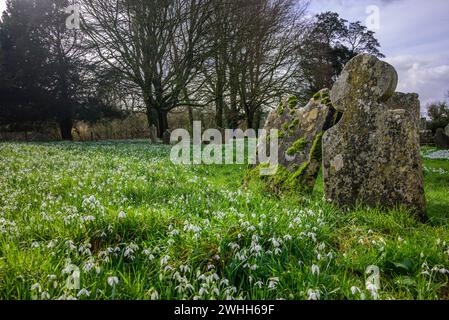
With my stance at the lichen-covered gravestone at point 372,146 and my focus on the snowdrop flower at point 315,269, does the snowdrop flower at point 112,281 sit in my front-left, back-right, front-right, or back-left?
front-right

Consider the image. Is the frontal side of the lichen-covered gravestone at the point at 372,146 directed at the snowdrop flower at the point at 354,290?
yes

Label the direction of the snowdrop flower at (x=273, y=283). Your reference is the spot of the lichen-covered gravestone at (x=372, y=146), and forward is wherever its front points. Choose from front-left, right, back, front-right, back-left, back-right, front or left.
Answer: front

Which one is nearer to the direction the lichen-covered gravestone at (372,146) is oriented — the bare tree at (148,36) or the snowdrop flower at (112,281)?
the snowdrop flower

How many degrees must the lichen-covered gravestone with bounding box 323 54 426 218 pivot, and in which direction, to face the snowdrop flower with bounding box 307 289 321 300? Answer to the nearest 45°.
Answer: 0° — it already faces it

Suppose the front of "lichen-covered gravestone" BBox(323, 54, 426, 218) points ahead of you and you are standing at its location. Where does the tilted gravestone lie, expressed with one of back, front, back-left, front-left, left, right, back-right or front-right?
back-right

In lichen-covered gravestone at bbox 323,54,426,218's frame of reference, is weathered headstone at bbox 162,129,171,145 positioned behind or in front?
behind

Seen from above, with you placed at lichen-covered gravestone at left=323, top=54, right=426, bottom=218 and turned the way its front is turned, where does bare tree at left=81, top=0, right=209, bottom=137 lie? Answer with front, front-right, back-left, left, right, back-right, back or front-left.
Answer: back-right

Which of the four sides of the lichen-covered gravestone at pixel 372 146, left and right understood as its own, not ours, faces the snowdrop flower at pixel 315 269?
front

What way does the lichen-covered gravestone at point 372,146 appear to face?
toward the camera

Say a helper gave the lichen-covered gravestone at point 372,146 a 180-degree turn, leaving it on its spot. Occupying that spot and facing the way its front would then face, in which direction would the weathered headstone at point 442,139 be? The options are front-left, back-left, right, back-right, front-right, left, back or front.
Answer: front

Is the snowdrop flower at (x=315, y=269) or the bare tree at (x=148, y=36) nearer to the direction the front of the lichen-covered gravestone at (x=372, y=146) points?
the snowdrop flower

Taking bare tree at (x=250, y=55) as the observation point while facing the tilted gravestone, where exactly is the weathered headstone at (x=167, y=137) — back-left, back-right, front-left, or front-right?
front-right
